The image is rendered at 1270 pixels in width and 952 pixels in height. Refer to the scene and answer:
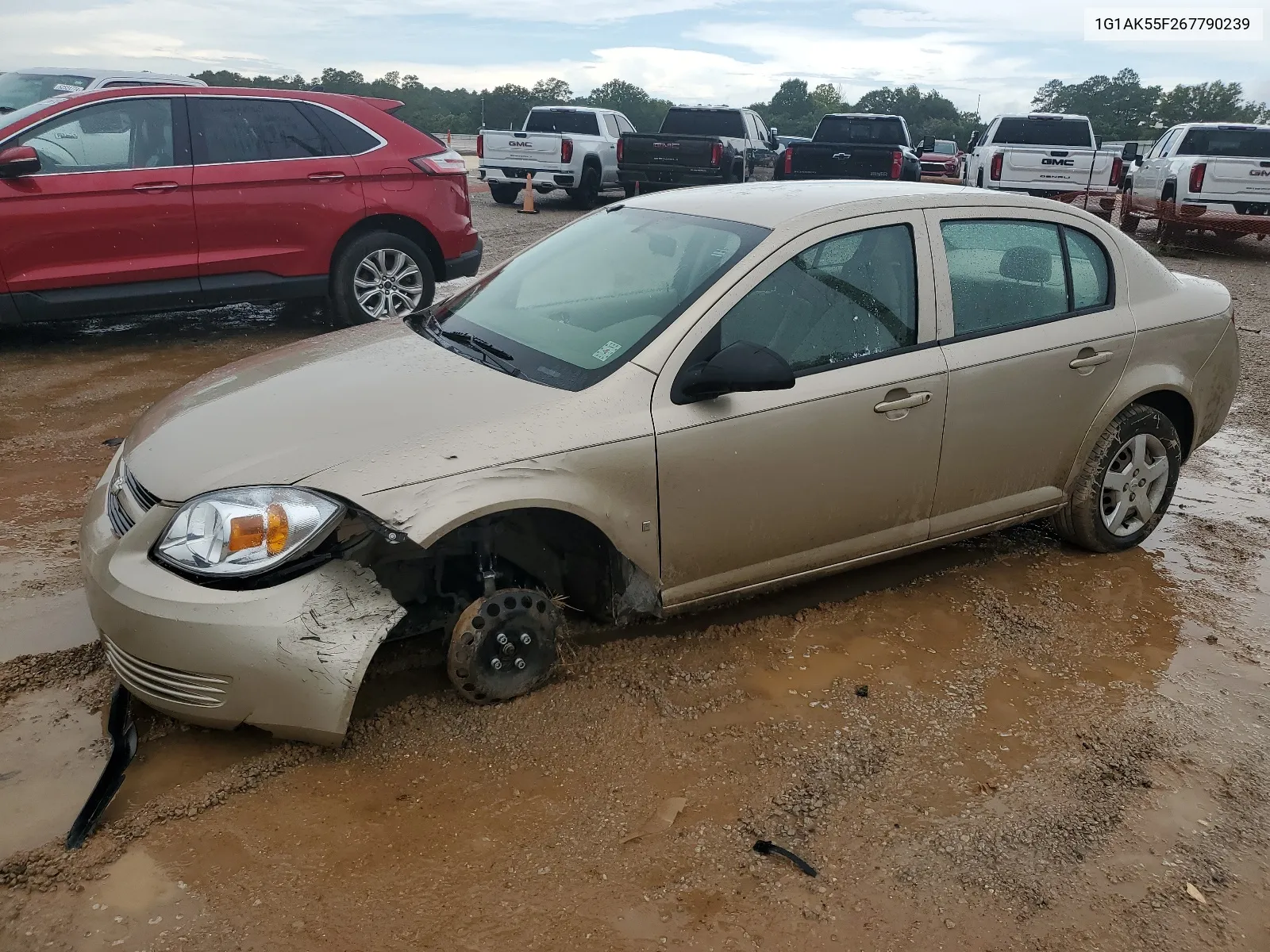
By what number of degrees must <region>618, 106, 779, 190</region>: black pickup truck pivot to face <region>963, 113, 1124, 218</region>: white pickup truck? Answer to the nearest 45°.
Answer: approximately 45° to its right

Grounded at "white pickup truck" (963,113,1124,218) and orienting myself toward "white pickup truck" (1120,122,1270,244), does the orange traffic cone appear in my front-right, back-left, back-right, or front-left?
back-right

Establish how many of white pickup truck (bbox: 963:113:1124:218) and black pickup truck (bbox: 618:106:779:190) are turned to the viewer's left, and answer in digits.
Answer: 0

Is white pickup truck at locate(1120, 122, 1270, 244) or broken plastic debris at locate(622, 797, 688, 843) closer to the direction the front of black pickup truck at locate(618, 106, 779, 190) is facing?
the white pickup truck

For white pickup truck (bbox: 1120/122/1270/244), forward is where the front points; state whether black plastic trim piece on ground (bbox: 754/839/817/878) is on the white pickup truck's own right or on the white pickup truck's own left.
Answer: on the white pickup truck's own left

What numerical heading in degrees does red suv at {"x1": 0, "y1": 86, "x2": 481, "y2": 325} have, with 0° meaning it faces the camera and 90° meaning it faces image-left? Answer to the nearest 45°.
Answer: approximately 90°

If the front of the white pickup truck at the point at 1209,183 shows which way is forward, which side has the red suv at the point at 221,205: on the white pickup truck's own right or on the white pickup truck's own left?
on the white pickup truck's own left

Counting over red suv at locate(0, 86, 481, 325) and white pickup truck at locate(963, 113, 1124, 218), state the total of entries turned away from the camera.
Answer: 1

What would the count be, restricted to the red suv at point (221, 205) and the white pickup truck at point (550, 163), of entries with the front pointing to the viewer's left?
1

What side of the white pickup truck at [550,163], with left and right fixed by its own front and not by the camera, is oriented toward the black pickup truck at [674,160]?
right

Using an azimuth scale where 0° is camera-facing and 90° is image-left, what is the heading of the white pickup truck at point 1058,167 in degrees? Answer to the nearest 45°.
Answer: approximately 180°

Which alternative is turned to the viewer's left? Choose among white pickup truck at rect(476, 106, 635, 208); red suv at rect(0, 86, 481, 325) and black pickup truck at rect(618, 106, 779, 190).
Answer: the red suv

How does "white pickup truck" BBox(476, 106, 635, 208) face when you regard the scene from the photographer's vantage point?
facing away from the viewer and to the right of the viewer

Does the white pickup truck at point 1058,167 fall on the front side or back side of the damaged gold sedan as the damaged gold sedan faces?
on the back side

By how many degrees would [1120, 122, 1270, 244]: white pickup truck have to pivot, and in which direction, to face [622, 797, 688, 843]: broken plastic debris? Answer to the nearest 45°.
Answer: approximately 135° to its left
